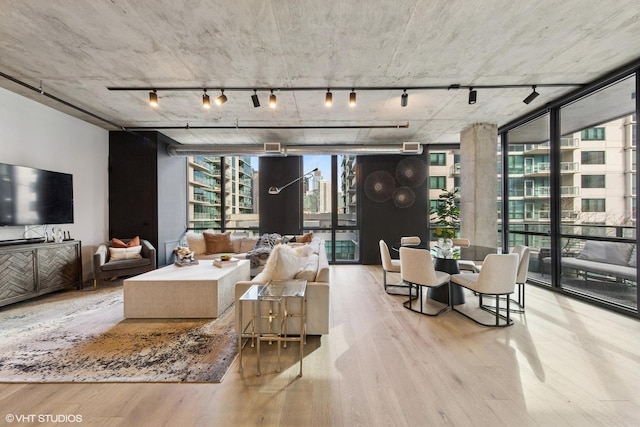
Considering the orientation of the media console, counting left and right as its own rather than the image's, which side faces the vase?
front

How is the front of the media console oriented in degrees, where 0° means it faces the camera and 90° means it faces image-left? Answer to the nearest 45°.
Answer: approximately 315°

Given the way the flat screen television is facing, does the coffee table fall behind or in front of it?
in front

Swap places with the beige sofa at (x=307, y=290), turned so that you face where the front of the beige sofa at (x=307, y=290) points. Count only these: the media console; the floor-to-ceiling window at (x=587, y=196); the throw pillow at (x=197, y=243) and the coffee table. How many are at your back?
1

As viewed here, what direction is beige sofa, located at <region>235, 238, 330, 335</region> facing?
to the viewer's left

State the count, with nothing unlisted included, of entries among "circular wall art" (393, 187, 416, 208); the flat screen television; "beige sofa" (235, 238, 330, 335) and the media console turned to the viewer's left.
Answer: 1

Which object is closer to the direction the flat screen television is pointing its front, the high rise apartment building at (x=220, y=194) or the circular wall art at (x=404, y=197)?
the circular wall art

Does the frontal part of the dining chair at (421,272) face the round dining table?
yes

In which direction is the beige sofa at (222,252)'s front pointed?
toward the camera

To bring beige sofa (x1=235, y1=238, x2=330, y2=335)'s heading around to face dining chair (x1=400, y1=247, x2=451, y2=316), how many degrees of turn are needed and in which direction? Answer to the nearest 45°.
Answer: approximately 180°

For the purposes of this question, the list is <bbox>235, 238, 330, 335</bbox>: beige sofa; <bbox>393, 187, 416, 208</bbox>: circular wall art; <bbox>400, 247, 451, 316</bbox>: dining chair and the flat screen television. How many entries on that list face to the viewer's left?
1

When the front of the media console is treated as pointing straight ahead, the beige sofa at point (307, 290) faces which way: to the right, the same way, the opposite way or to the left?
the opposite way

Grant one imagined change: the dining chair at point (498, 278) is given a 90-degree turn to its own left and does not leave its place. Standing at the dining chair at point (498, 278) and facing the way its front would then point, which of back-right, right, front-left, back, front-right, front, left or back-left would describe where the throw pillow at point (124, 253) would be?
front-right

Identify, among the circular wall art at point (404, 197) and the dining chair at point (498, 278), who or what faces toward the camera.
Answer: the circular wall art

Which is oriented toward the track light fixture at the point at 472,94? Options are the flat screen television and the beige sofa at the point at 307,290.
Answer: the flat screen television

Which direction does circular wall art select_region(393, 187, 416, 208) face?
toward the camera

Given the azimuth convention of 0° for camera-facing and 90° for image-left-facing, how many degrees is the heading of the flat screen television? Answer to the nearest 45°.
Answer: approximately 315°

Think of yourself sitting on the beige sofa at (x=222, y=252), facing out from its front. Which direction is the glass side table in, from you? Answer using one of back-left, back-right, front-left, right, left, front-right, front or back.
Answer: front

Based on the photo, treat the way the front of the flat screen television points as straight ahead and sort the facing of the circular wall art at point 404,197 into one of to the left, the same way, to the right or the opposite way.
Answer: to the right

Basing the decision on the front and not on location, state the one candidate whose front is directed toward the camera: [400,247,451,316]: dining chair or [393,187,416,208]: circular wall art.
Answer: the circular wall art

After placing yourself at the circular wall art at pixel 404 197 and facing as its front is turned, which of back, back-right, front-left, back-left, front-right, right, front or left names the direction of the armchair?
front-right

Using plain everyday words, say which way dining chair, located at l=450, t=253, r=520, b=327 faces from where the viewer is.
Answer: facing away from the viewer and to the left of the viewer
